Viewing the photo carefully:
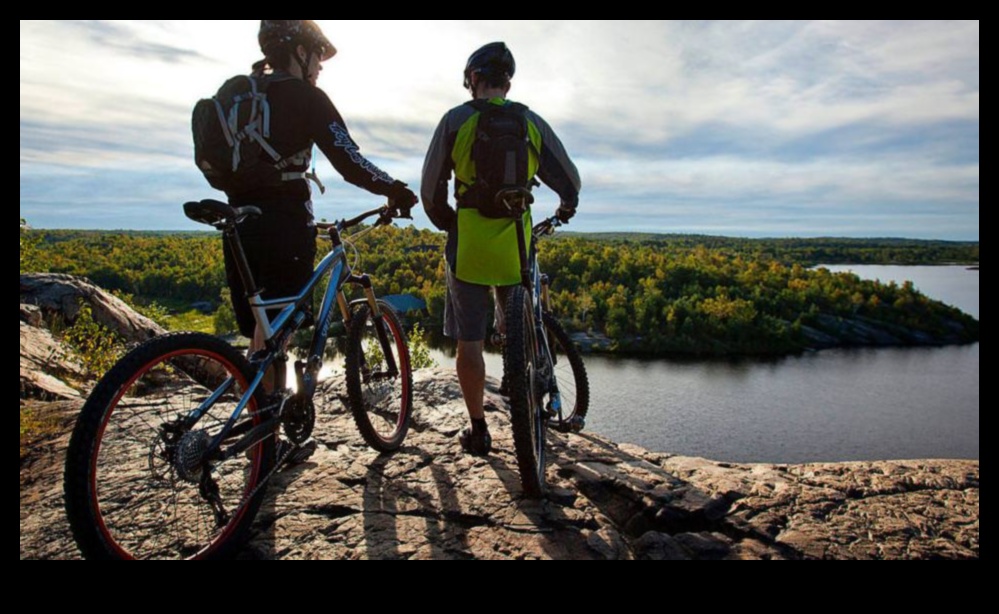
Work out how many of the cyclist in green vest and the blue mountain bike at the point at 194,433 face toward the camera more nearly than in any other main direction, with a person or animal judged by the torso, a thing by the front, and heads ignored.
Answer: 0

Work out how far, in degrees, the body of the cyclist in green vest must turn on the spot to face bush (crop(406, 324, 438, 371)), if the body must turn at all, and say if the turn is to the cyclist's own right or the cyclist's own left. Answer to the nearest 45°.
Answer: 0° — they already face it

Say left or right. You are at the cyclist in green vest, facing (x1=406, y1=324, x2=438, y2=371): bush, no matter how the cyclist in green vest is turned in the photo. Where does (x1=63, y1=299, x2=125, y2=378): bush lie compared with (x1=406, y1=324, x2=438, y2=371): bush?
left

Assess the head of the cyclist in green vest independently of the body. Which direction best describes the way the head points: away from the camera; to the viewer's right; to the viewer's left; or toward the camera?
away from the camera

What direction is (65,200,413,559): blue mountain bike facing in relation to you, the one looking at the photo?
facing away from the viewer and to the right of the viewer

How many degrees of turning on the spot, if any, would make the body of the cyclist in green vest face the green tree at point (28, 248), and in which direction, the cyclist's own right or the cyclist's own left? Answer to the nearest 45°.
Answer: approximately 45° to the cyclist's own left

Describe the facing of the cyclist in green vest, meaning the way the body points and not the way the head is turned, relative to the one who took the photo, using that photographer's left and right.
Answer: facing away from the viewer

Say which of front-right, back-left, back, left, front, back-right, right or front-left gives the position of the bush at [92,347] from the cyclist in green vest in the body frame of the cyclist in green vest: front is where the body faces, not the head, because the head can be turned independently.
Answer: front-left

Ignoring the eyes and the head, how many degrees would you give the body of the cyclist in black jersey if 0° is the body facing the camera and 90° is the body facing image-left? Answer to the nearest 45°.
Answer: approximately 225°

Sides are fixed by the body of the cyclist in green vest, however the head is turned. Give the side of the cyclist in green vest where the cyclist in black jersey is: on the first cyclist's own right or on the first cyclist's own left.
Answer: on the first cyclist's own left

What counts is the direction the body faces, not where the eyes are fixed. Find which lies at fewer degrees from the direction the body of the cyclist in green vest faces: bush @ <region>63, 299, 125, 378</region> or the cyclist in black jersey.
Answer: the bush

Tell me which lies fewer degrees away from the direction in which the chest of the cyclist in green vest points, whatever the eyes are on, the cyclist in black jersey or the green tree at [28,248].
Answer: the green tree
